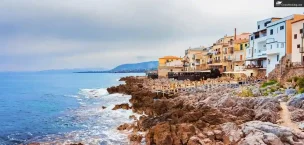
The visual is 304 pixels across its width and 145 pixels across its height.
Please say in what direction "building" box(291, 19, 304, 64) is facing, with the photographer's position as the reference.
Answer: facing the viewer and to the left of the viewer

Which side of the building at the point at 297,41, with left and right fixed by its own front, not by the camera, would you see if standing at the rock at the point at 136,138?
front

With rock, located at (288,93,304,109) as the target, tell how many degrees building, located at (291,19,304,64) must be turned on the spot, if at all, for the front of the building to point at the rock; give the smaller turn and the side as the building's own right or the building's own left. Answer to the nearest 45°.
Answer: approximately 45° to the building's own left

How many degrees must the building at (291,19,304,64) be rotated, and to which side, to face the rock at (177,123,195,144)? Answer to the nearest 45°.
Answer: approximately 45° to its left

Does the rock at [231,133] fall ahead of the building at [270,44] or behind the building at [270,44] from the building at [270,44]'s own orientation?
ahead

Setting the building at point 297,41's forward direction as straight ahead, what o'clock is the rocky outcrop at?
The rocky outcrop is roughly at 11 o'clock from the building.
